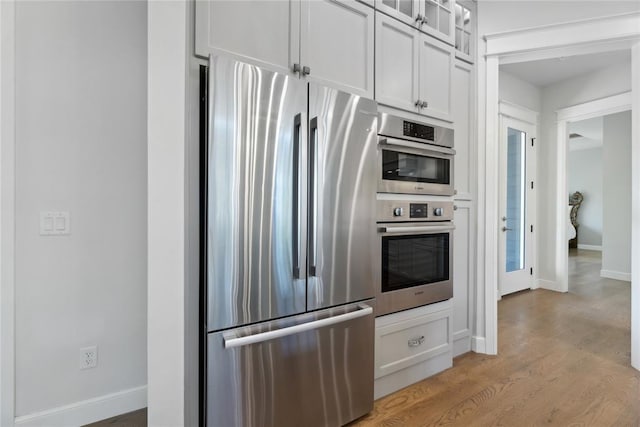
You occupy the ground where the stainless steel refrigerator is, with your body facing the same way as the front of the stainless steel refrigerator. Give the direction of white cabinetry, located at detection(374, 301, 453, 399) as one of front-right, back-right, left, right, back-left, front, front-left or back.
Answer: left

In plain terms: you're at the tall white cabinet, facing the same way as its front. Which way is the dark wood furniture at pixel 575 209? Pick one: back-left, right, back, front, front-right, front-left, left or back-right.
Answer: left

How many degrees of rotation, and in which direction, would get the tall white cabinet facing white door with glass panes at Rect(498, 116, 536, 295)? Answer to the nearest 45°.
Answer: approximately 90° to its left

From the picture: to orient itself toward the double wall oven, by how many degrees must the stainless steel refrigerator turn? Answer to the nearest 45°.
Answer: approximately 90° to its left

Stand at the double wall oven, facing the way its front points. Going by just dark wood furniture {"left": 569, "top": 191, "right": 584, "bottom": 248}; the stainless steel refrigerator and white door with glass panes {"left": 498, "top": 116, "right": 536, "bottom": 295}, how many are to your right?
1

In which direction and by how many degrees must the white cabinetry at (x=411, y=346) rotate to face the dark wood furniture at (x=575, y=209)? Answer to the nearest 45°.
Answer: approximately 90° to its left

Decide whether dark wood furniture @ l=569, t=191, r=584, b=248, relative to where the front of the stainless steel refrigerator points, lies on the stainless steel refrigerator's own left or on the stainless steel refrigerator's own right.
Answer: on the stainless steel refrigerator's own left

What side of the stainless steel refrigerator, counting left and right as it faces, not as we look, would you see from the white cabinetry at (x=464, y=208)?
left

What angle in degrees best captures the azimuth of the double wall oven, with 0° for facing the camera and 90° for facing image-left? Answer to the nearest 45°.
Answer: approximately 315°

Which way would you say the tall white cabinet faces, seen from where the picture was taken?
facing the viewer and to the right of the viewer

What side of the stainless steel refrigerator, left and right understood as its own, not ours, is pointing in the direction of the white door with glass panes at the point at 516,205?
left

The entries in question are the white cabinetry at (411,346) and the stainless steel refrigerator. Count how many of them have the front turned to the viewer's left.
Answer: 0
